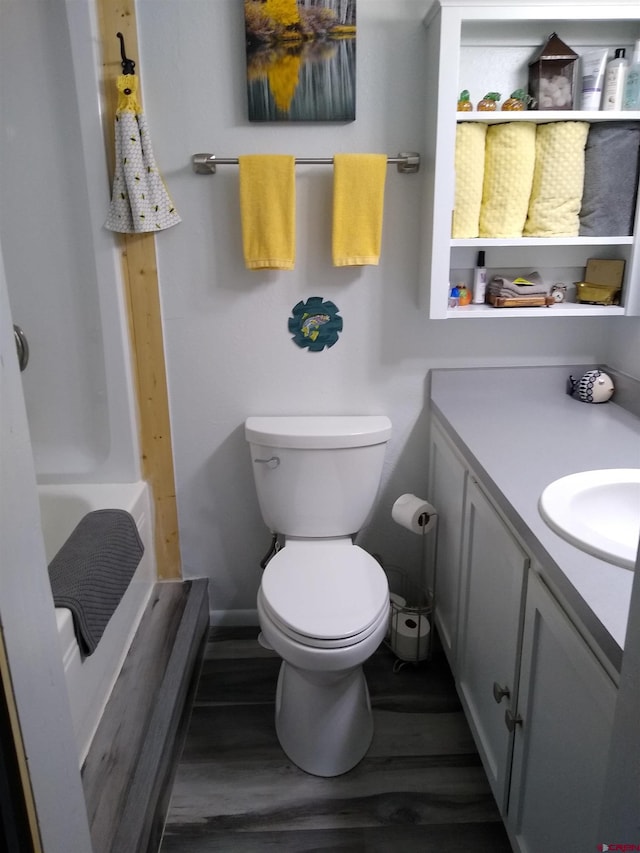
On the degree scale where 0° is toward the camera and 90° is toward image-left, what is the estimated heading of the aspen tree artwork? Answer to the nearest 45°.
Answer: approximately 0°

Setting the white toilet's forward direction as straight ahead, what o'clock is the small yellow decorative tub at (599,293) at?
The small yellow decorative tub is roughly at 8 o'clock from the white toilet.

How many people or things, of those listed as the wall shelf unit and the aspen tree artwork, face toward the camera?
2
